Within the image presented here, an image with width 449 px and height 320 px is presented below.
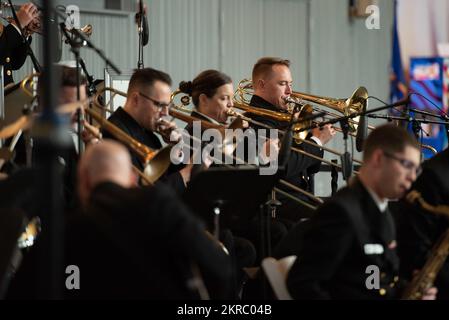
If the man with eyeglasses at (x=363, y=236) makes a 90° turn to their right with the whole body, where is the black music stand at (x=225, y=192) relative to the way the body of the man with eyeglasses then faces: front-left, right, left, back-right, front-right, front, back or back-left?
right

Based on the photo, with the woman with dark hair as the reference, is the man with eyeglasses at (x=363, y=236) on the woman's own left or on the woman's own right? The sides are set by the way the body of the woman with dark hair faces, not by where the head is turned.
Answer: on the woman's own right

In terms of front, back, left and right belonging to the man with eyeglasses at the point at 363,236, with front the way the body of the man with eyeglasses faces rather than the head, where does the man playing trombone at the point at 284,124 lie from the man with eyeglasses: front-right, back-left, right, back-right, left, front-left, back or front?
back-left

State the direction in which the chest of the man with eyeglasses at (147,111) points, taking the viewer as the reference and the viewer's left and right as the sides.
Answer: facing to the right of the viewer

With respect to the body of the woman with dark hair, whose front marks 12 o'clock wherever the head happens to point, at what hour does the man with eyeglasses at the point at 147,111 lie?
The man with eyeglasses is roughly at 4 o'clock from the woman with dark hair.

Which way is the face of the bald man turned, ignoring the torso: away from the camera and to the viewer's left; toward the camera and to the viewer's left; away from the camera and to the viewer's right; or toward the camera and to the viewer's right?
away from the camera and to the viewer's right

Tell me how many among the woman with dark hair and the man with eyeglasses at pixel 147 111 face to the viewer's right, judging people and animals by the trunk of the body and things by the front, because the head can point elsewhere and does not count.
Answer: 2

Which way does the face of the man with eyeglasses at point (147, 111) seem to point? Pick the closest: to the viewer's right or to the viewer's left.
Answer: to the viewer's right

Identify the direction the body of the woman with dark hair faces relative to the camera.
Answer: to the viewer's right
